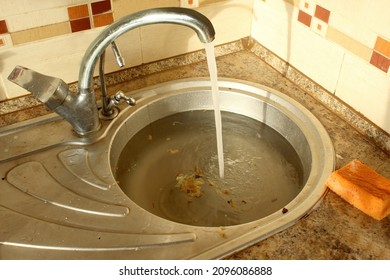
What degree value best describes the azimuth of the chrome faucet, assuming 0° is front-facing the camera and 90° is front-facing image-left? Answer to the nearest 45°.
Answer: approximately 270°
